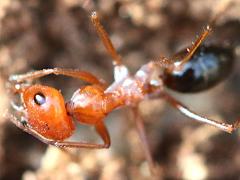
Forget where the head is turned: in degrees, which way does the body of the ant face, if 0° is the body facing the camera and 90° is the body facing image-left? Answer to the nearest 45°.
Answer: approximately 90°
